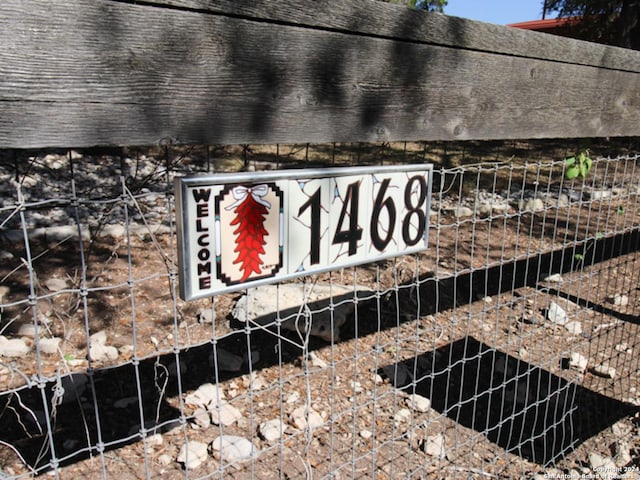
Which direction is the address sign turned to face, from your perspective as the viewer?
facing the viewer and to the right of the viewer

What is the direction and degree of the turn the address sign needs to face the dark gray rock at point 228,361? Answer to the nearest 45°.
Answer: approximately 135° to its left

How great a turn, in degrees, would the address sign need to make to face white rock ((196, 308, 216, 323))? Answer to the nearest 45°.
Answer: approximately 135° to its left

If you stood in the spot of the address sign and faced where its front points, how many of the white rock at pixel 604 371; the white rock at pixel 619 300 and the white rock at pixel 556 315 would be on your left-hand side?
3

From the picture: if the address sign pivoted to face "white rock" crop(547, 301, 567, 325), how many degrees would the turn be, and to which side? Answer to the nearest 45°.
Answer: approximately 90° to its left

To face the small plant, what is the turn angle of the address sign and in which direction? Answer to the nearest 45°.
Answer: approximately 90° to its left

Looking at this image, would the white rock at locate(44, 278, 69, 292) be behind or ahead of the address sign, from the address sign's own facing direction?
behind

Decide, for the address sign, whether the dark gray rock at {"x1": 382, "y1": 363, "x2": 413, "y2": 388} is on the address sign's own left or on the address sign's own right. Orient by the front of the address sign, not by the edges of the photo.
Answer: on the address sign's own left

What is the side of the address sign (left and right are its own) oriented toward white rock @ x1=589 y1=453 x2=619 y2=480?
left

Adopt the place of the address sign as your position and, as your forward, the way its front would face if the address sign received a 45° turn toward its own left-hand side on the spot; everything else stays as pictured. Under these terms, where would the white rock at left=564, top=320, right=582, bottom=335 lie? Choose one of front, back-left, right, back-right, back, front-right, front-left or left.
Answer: front-left

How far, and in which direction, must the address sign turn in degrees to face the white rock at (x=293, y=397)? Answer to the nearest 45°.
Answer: approximately 135° to its left

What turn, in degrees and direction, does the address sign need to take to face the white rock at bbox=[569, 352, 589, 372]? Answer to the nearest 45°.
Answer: approximately 90° to its left
